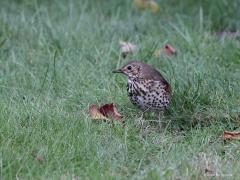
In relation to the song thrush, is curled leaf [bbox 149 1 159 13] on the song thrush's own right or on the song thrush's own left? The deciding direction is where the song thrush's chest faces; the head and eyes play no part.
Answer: on the song thrush's own right

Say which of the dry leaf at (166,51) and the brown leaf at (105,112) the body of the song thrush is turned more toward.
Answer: the brown leaf

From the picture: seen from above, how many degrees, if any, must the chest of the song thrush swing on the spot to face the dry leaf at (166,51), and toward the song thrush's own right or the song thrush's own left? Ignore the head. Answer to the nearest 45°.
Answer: approximately 135° to the song thrush's own right

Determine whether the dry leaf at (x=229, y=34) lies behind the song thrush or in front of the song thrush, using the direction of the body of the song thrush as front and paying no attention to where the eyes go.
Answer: behind

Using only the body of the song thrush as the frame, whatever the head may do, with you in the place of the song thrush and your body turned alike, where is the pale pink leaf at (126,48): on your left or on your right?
on your right

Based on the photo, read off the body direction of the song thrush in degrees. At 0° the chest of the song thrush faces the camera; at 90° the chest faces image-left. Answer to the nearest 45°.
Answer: approximately 45°

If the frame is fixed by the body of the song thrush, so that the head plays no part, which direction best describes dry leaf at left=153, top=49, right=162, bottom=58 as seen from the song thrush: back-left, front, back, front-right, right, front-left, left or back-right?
back-right

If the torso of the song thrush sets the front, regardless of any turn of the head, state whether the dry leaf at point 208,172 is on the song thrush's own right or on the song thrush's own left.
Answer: on the song thrush's own left
